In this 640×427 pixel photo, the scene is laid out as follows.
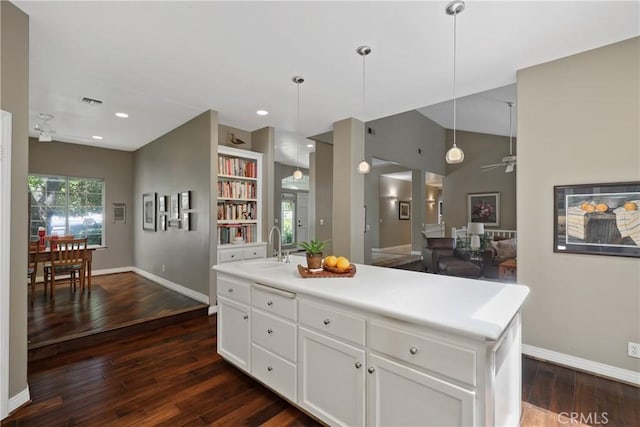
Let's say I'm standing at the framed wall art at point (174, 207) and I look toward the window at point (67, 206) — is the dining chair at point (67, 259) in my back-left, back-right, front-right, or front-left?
front-left

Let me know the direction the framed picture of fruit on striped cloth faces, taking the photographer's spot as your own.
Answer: facing the viewer and to the left of the viewer

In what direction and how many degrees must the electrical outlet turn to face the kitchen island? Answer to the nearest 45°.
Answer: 0° — it already faces it

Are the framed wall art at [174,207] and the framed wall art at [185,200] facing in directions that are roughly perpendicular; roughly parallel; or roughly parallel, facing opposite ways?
roughly parallel

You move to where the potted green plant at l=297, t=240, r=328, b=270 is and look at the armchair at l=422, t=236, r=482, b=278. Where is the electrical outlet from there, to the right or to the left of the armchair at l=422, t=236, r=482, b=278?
right

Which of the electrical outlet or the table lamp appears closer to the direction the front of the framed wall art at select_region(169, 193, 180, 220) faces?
the electrical outlet

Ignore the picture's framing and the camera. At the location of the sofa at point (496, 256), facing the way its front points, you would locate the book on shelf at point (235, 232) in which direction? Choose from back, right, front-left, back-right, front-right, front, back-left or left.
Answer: right
